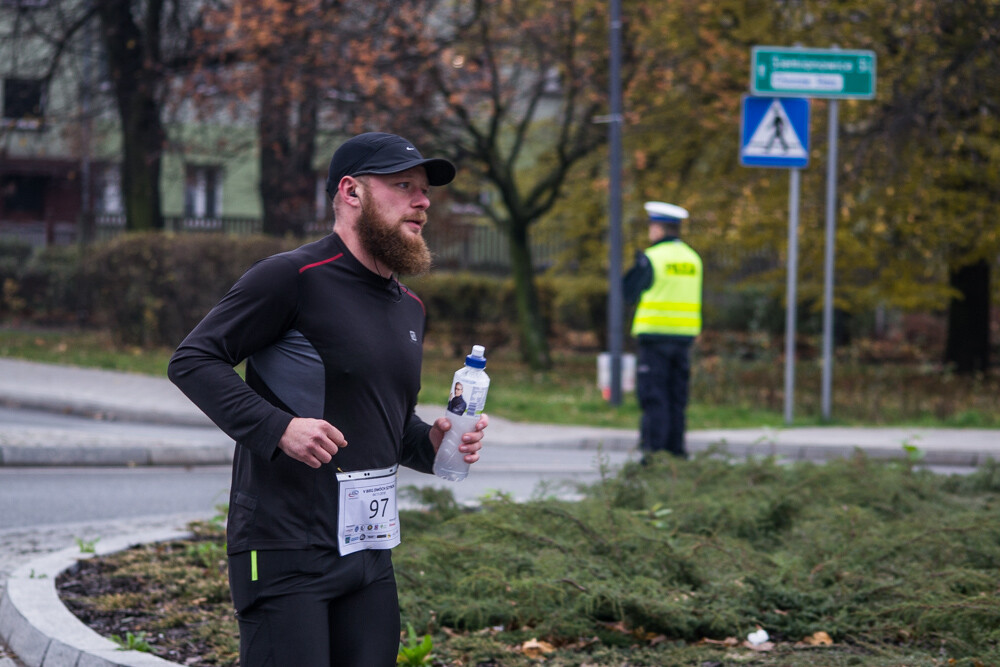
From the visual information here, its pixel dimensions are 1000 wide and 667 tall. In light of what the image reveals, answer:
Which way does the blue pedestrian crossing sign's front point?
toward the camera

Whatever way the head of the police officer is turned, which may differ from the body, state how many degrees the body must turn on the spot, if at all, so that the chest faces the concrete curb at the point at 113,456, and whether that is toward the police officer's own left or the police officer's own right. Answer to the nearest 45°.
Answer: approximately 45° to the police officer's own left

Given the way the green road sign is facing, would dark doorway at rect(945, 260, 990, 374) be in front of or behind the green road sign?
behind

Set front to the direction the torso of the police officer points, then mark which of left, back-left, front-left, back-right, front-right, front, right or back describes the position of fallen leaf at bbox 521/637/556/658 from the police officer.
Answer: back-left

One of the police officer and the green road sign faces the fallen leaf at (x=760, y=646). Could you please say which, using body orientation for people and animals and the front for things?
the green road sign

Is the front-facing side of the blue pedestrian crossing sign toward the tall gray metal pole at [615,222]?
no

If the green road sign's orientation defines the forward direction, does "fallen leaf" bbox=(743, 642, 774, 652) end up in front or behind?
in front

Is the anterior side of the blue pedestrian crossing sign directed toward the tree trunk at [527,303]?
no

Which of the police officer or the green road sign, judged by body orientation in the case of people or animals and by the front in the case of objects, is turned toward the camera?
the green road sign

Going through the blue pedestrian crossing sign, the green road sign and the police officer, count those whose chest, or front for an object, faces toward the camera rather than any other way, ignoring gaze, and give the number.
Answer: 2

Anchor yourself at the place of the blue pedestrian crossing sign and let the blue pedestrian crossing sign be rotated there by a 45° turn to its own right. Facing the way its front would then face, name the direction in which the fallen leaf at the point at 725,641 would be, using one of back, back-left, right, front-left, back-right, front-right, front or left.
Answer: front-left

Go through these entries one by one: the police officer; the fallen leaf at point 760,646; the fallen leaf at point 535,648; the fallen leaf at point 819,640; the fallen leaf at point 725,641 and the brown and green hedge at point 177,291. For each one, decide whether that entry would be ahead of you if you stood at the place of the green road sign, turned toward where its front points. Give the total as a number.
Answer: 5

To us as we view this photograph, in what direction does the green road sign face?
facing the viewer

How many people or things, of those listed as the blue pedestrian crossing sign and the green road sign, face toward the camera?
2

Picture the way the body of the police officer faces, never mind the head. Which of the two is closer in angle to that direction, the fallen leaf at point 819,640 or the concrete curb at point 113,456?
the concrete curb

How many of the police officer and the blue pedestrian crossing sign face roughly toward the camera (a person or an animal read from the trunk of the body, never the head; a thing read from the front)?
1

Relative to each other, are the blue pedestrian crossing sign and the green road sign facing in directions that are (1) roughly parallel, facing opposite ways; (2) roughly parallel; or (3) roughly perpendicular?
roughly parallel

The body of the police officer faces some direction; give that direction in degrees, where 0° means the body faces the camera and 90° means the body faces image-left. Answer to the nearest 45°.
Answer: approximately 135°
